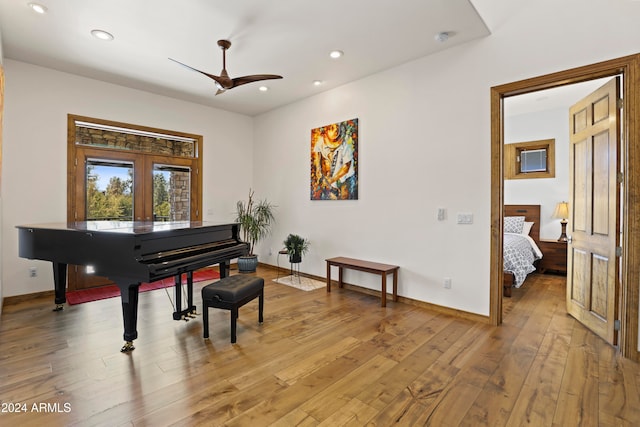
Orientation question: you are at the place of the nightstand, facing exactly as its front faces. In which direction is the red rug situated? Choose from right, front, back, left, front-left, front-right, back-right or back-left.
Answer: front-right

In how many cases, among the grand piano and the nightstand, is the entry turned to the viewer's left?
0

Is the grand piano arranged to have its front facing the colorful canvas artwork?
no

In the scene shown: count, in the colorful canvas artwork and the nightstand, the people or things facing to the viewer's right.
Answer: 0

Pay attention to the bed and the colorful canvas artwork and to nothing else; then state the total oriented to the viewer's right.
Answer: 0

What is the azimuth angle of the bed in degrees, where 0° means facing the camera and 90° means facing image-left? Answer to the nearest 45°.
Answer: approximately 45°

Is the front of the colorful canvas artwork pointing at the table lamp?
no

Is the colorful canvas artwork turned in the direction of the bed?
no

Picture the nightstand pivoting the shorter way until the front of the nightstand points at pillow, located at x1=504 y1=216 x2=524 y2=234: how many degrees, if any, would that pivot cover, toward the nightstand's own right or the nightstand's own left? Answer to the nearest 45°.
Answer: approximately 90° to the nightstand's own right

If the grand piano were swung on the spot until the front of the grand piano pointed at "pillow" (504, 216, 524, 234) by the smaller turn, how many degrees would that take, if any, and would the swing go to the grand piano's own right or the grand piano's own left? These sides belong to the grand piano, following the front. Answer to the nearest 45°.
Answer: approximately 45° to the grand piano's own left

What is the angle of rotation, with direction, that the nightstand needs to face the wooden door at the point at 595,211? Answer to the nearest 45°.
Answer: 0° — it already faces it

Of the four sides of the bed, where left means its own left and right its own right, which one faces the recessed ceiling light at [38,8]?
front

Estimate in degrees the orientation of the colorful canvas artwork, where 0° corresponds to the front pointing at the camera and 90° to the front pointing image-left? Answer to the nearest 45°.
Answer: approximately 45°

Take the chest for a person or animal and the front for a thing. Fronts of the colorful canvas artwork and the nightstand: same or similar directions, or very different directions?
same or similar directions

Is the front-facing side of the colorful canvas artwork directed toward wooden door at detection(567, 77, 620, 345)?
no

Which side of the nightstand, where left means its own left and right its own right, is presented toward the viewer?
front

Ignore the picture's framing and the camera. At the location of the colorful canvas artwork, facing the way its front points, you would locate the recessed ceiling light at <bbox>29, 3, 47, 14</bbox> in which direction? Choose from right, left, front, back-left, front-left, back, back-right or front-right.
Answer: front

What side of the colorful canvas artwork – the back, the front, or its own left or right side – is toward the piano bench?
front

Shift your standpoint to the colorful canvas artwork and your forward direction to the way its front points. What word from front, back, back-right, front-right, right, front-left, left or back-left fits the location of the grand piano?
front

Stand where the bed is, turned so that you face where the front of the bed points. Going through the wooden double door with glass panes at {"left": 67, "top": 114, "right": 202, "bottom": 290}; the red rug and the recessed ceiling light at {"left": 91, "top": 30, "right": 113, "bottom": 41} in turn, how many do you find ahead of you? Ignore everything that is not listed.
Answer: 3
